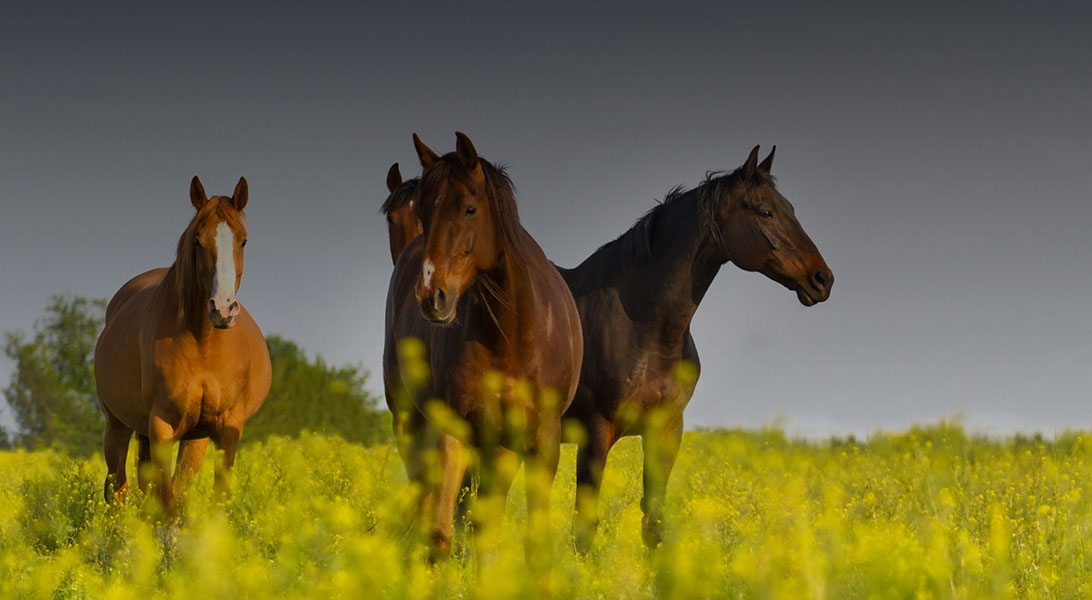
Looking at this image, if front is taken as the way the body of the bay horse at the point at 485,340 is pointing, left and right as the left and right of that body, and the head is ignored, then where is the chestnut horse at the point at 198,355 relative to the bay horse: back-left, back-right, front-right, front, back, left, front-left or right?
back-right

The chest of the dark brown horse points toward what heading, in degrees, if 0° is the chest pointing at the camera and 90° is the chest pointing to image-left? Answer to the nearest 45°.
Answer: approximately 315°

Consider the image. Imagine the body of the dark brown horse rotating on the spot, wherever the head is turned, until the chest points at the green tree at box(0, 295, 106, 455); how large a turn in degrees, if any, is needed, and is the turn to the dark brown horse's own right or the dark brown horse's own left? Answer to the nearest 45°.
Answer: approximately 180°

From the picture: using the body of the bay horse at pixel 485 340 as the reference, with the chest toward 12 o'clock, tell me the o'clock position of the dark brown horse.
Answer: The dark brown horse is roughly at 7 o'clock from the bay horse.

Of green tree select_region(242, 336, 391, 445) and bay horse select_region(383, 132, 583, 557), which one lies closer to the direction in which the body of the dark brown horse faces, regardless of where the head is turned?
the bay horse

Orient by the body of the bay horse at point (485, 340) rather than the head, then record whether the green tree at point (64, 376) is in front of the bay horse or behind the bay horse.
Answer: behind

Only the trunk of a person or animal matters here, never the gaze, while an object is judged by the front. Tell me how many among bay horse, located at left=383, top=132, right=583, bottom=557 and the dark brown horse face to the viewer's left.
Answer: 0

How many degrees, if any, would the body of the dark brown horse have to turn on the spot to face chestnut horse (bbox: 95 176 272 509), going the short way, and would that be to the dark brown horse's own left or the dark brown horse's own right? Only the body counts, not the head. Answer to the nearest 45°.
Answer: approximately 135° to the dark brown horse's own right

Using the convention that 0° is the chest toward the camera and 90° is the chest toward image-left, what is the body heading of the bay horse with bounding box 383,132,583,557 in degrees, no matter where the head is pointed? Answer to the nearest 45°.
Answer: approximately 0°

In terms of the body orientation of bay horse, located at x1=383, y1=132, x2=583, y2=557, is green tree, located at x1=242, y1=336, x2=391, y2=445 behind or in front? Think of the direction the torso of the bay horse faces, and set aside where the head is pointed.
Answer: behind
